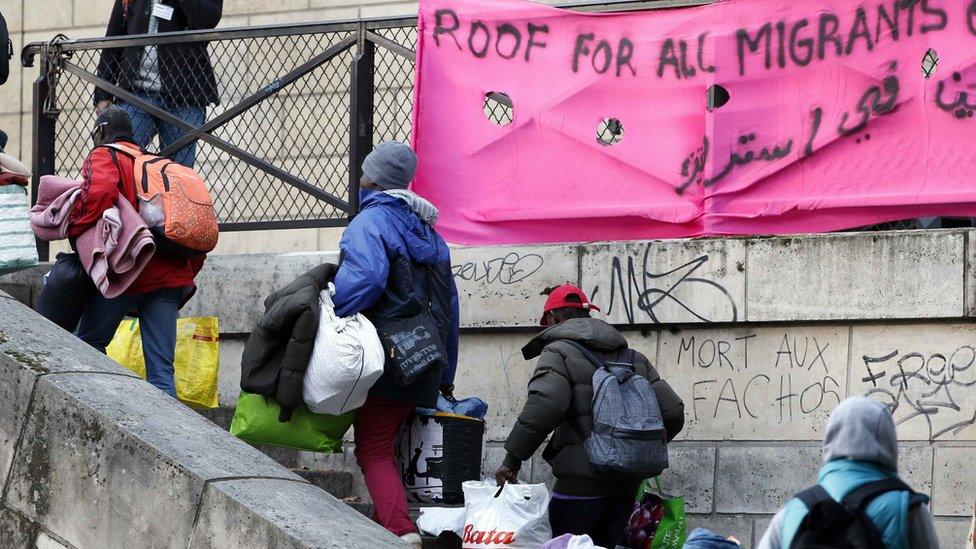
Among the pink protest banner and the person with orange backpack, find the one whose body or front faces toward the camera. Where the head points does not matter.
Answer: the pink protest banner

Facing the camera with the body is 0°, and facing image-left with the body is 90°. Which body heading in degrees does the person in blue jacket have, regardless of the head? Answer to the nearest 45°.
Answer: approximately 135°

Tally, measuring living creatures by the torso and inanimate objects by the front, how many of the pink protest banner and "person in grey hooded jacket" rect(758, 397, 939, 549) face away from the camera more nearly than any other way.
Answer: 1

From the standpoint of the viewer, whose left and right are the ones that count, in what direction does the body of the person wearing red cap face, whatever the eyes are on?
facing away from the viewer and to the left of the viewer

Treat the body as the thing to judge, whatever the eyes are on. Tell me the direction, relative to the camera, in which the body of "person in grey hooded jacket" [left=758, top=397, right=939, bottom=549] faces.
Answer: away from the camera

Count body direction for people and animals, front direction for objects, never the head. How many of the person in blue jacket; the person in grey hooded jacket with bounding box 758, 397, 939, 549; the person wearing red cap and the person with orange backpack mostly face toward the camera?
0

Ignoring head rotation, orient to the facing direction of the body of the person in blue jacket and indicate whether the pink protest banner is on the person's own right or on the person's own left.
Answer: on the person's own right

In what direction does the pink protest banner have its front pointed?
toward the camera

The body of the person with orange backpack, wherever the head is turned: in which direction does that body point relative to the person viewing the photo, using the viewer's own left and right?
facing away from the viewer and to the left of the viewer

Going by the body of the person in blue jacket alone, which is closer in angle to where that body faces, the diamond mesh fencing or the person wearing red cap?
the diamond mesh fencing

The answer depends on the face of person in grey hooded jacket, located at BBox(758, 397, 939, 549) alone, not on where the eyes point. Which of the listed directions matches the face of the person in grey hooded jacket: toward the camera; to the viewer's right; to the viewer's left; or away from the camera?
away from the camera

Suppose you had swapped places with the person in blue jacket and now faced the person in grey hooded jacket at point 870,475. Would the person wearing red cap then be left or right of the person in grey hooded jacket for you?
left

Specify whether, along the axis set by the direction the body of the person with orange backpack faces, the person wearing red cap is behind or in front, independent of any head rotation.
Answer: behind
